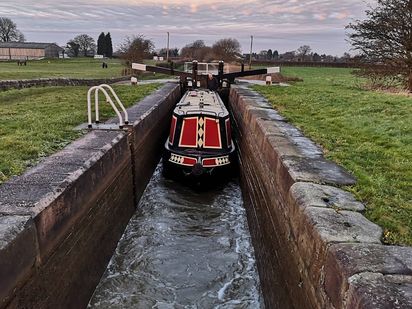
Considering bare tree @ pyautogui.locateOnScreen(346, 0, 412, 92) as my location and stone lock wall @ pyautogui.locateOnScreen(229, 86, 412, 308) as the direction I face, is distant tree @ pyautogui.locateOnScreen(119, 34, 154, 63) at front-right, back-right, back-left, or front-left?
back-right

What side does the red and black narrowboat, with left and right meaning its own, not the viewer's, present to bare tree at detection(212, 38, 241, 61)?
back

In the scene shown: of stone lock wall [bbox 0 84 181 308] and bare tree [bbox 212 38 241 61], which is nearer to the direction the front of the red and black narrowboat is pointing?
the stone lock wall

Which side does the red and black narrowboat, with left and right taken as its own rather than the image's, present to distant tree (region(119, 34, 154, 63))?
back

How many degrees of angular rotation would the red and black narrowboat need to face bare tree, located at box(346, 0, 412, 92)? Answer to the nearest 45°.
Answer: approximately 135° to its left

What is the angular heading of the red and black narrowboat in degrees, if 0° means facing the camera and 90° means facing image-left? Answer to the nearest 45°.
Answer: approximately 0°
